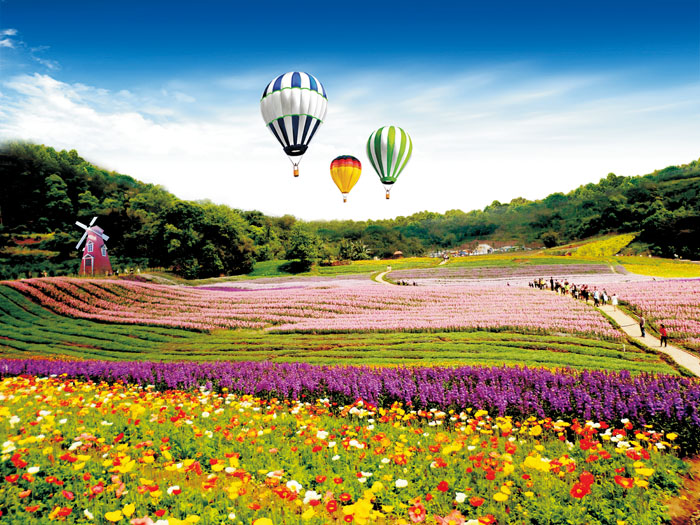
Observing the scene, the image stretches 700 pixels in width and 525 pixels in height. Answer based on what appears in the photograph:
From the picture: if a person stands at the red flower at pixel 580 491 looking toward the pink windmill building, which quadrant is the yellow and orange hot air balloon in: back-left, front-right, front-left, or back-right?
front-right

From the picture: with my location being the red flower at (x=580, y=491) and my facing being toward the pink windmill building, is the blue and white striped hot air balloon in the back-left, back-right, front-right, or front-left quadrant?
front-right

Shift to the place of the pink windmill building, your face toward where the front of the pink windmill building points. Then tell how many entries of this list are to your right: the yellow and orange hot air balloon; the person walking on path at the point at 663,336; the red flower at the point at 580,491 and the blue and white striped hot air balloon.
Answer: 0

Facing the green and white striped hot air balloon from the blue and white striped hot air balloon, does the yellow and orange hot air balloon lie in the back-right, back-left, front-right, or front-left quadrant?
front-left

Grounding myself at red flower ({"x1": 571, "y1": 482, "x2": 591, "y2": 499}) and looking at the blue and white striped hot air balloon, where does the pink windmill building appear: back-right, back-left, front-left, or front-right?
front-left

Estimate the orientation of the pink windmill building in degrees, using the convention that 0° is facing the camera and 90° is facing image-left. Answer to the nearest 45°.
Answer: approximately 45°

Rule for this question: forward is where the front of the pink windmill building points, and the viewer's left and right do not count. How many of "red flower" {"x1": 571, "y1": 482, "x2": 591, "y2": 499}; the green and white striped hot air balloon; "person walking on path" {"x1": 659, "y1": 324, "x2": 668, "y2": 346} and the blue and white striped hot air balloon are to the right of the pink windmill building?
0

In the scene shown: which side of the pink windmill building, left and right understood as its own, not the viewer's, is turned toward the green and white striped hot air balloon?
left

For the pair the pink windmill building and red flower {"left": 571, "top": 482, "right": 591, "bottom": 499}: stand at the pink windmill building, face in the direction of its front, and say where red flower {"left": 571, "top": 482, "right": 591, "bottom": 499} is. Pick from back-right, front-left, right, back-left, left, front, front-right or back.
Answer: front-left

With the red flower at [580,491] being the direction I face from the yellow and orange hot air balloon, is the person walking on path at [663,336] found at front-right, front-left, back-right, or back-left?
front-left

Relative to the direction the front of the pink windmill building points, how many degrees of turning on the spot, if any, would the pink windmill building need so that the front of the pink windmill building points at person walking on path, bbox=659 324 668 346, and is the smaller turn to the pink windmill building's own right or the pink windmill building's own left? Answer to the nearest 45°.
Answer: approximately 90° to the pink windmill building's own left

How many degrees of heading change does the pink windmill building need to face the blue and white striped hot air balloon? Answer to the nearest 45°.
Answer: approximately 90° to its left

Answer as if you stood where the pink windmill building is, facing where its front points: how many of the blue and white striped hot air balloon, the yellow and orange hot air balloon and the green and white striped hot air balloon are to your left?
3
